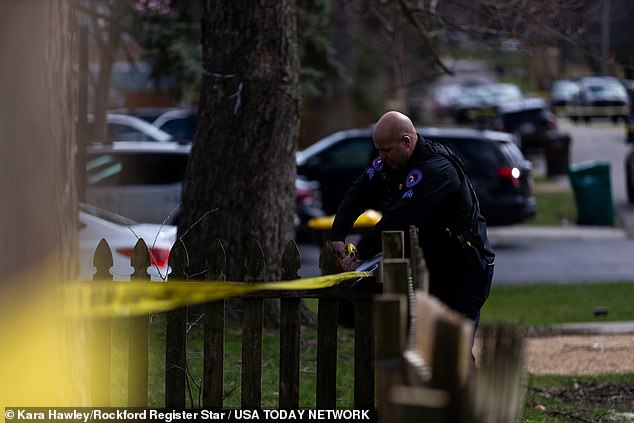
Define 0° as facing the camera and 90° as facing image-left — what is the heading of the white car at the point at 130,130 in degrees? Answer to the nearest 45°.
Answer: approximately 270°

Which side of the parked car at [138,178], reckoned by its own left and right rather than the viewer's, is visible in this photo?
left

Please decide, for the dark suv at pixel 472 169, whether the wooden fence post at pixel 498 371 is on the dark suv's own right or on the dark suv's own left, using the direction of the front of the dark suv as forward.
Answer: on the dark suv's own left

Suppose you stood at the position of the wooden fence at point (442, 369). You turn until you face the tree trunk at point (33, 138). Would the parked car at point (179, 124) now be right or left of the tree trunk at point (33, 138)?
right

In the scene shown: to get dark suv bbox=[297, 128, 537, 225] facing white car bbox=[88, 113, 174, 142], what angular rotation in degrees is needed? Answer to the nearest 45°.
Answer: approximately 45° to its right

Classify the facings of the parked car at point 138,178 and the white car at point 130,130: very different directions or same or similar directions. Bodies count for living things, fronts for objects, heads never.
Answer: very different directions

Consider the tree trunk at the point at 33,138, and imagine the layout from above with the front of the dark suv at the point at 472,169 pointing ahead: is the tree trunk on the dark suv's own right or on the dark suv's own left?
on the dark suv's own left

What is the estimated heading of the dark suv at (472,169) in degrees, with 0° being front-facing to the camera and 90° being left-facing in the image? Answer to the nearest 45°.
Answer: approximately 90°
